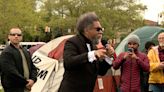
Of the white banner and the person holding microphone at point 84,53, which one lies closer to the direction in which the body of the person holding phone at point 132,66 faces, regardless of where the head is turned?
the person holding microphone

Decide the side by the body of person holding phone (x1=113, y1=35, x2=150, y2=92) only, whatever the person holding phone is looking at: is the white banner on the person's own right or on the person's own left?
on the person's own right

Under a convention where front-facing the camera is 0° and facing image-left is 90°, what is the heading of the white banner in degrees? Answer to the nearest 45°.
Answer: approximately 0°
